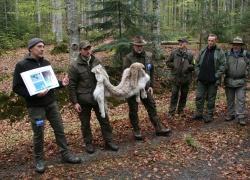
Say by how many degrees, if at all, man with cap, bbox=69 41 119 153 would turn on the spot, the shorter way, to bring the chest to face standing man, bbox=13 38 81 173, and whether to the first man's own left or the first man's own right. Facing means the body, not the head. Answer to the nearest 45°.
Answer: approximately 90° to the first man's own right

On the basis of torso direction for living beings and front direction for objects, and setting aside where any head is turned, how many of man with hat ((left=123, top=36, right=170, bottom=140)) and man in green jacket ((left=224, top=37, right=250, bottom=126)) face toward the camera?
2

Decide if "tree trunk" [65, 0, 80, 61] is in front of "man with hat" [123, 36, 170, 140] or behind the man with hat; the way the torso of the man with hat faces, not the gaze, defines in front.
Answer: behind

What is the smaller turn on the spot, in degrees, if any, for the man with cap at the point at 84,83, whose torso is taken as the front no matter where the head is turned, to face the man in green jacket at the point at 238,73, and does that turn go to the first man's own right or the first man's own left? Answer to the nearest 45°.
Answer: approximately 90° to the first man's own left

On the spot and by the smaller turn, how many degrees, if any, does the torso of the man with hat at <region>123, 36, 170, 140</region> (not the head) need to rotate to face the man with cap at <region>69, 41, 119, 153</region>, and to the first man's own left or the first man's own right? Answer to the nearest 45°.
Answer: approximately 45° to the first man's own right

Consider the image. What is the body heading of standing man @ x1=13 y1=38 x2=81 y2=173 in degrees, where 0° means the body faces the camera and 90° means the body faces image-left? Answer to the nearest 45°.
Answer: approximately 315°

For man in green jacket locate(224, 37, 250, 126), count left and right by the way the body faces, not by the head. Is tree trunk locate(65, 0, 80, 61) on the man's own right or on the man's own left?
on the man's own right

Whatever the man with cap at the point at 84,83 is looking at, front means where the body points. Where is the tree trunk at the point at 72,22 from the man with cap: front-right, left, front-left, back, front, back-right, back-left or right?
back-left

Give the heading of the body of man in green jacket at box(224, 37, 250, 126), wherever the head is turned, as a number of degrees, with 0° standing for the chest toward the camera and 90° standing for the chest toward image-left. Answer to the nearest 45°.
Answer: approximately 0°

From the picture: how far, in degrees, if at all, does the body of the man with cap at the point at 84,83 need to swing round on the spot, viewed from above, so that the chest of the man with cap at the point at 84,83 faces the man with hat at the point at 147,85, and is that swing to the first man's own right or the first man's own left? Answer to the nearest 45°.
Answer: approximately 90° to the first man's own left

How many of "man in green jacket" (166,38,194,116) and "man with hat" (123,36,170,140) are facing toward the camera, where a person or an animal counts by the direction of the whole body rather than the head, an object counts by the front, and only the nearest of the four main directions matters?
2

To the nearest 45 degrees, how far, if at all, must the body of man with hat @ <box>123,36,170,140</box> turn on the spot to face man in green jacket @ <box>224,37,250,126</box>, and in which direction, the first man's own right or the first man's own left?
approximately 135° to the first man's own left
